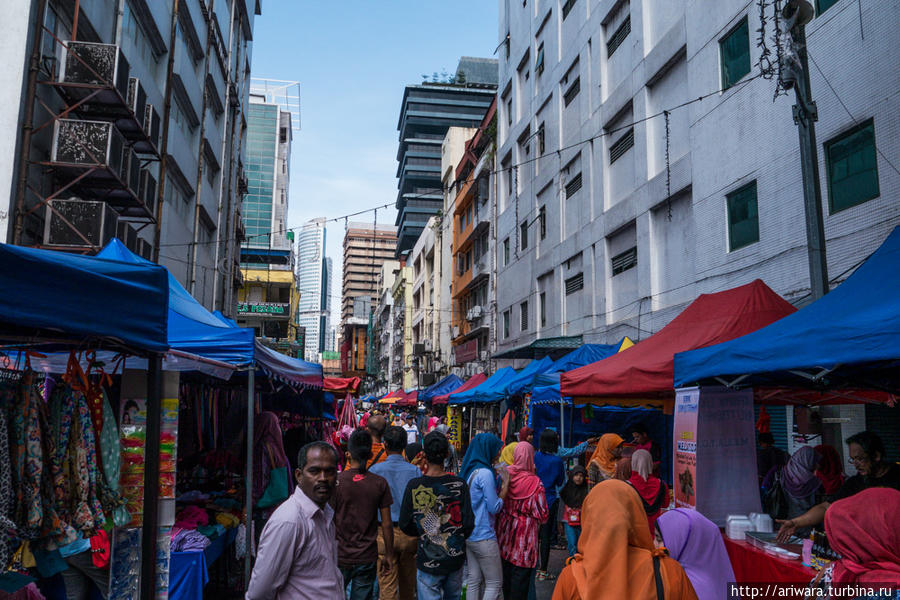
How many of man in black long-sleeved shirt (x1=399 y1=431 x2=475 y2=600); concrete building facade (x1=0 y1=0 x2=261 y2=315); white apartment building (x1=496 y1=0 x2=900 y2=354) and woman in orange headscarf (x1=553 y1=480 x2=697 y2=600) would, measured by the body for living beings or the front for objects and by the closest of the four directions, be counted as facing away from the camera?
2

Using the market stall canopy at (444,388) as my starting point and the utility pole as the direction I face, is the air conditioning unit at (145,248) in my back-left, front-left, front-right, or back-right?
front-right

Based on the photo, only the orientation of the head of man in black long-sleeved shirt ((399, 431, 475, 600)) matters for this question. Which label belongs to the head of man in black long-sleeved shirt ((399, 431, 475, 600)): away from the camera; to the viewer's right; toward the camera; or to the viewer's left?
away from the camera

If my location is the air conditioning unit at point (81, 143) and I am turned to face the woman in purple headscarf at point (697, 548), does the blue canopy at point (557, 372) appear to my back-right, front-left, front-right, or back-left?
front-left

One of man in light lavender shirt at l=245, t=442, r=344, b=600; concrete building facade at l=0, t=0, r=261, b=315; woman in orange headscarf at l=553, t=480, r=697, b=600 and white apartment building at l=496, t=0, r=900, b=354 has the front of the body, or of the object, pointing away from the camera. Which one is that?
the woman in orange headscarf

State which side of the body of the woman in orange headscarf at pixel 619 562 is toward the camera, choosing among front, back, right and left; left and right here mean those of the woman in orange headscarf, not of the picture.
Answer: back

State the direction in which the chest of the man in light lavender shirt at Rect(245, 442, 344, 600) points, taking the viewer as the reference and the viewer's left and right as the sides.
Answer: facing the viewer and to the right of the viewer

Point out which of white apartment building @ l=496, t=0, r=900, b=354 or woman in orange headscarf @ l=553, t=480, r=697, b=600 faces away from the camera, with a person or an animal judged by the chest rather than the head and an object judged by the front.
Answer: the woman in orange headscarf

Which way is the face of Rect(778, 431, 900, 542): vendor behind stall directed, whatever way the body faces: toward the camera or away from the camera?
toward the camera

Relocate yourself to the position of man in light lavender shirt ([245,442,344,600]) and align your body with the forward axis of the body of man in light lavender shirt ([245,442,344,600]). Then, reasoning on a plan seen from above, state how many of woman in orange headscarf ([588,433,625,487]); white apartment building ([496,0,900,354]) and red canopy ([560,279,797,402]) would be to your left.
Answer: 3

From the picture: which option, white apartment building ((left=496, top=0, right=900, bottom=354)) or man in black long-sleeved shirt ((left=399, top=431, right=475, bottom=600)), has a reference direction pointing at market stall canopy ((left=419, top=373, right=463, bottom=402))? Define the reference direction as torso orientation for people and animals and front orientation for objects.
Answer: the man in black long-sleeved shirt

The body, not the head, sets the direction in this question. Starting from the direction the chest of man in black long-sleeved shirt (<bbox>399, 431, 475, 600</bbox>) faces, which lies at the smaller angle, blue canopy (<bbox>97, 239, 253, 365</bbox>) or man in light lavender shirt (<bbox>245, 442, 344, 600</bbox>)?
the blue canopy

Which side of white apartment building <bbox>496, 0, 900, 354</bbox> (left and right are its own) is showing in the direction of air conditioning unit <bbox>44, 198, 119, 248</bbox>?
front

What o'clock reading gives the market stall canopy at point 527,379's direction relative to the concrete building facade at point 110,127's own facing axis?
The market stall canopy is roughly at 11 o'clock from the concrete building facade.

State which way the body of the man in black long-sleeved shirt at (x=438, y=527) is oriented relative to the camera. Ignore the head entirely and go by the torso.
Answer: away from the camera

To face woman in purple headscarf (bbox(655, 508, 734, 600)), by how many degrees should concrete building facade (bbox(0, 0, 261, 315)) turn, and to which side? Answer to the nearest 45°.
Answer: approximately 45° to its right

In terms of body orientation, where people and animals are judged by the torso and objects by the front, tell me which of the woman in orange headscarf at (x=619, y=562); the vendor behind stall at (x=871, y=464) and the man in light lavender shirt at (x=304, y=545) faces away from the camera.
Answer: the woman in orange headscarf
